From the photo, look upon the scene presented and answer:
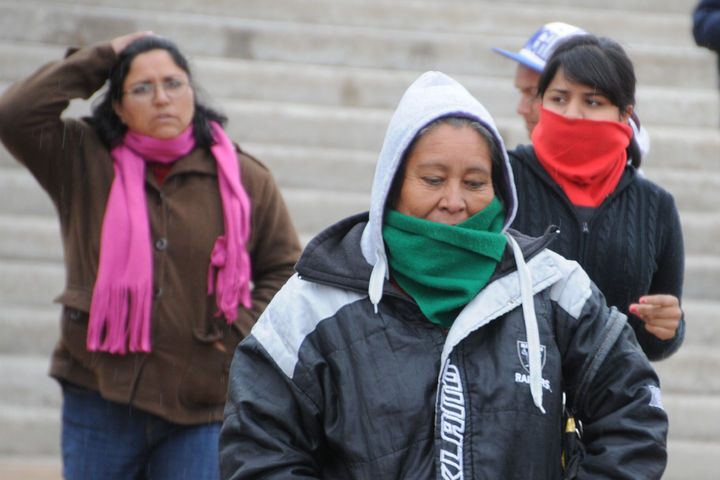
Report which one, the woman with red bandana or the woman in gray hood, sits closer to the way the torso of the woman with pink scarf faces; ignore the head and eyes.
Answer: the woman in gray hood

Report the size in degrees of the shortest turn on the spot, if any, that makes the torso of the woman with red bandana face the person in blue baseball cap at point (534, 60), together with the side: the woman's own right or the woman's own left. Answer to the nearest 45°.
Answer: approximately 135° to the woman's own right

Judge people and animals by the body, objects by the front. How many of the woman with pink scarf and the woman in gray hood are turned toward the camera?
2

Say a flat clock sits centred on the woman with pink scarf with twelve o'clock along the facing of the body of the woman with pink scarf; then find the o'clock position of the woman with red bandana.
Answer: The woman with red bandana is roughly at 10 o'clock from the woman with pink scarf.

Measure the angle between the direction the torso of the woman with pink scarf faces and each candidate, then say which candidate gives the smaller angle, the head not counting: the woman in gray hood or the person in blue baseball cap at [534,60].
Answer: the woman in gray hood

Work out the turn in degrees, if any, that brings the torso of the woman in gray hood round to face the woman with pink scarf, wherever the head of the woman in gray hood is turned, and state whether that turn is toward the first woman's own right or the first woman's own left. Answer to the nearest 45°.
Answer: approximately 135° to the first woman's own right

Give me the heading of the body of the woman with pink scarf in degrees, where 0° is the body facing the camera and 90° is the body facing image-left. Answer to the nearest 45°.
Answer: approximately 0°
